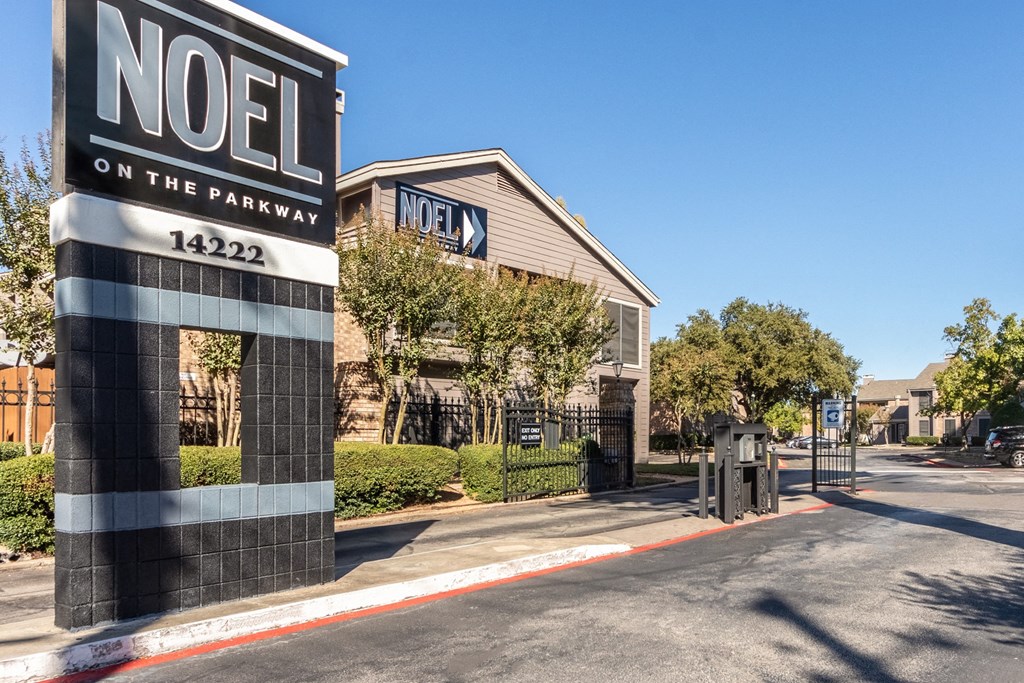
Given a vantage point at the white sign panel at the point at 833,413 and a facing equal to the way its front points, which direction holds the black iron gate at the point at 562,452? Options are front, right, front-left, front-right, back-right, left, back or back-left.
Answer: front-right

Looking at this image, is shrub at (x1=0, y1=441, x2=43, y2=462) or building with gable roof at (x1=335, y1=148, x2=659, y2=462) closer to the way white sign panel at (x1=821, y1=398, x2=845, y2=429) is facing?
the shrub

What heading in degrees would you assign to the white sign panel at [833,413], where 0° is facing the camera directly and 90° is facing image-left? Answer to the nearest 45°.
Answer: approximately 0°

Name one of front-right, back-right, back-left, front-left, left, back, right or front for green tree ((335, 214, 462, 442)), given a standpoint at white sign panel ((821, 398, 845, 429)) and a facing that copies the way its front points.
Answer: front-right

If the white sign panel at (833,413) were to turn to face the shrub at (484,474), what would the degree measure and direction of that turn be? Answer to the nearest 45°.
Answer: approximately 45° to its right
